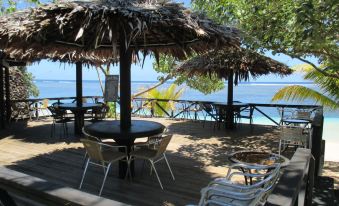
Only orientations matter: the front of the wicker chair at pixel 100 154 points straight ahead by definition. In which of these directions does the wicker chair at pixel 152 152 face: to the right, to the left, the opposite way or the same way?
to the left

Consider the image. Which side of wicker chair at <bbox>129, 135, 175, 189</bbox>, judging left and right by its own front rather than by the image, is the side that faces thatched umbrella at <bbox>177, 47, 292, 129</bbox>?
right

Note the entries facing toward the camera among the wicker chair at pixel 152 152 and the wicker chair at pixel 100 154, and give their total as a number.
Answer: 0

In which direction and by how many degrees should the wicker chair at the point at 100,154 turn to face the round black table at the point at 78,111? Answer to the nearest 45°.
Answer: approximately 45° to its left

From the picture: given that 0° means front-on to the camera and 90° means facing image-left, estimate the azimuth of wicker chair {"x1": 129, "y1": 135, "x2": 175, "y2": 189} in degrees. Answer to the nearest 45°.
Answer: approximately 135°

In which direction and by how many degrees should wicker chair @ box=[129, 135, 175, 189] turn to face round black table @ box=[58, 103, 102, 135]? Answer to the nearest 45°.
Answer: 0° — it already faces it

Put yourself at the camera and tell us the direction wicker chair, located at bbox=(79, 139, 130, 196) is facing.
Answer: facing away from the viewer and to the right of the viewer

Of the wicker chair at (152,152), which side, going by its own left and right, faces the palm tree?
right

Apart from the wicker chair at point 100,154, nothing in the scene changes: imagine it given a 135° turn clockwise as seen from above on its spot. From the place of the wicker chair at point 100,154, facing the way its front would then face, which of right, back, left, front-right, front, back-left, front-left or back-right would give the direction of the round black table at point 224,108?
back-left
